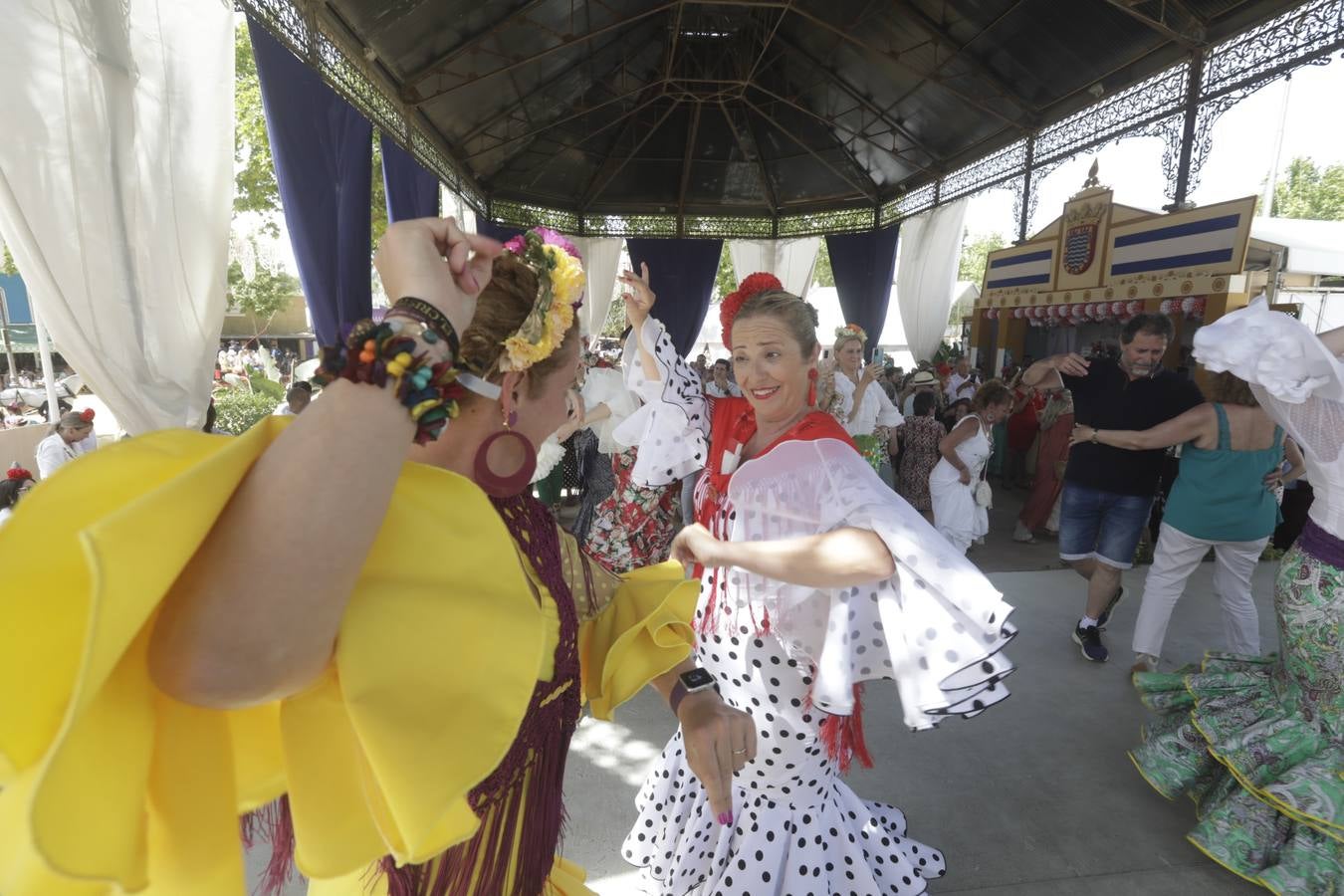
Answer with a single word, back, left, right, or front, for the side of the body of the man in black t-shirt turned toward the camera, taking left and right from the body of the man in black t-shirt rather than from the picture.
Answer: front

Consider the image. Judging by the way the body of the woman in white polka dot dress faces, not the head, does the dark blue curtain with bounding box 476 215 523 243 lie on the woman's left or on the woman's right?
on the woman's right

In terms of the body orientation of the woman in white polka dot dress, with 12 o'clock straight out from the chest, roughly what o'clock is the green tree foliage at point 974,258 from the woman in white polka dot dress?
The green tree foliage is roughly at 5 o'clock from the woman in white polka dot dress.

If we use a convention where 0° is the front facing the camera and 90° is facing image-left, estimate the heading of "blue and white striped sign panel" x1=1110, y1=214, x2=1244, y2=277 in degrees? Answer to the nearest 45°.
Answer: approximately 45°

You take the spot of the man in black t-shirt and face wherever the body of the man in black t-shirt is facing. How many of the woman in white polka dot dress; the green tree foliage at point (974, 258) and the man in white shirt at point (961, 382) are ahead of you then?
1

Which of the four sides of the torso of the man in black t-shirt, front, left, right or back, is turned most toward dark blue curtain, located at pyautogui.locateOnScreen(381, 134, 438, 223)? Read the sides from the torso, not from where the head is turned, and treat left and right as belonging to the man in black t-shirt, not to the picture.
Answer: right

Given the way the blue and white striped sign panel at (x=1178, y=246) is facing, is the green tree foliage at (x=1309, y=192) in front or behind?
behind

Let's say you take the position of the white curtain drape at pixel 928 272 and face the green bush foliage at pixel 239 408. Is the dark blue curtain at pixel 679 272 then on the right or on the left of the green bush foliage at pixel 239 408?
right

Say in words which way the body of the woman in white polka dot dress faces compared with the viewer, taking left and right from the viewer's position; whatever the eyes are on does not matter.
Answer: facing the viewer and to the left of the viewer

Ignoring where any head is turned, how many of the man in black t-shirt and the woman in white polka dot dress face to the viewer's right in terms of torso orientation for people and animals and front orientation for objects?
0

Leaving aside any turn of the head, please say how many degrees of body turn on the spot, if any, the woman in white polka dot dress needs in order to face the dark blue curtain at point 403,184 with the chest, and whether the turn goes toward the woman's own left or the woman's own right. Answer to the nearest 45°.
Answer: approximately 90° to the woman's own right

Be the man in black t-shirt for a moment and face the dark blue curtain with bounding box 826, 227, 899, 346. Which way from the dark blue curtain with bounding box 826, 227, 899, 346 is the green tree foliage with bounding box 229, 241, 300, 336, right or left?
left

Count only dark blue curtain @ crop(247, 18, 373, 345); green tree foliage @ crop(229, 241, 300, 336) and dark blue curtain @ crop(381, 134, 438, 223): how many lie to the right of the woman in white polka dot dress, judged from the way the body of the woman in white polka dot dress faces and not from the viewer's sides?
3

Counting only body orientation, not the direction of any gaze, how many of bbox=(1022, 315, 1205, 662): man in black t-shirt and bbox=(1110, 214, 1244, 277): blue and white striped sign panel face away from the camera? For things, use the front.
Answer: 0

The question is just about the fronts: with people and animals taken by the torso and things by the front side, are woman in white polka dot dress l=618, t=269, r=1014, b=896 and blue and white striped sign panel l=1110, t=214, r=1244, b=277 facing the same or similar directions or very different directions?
same or similar directions

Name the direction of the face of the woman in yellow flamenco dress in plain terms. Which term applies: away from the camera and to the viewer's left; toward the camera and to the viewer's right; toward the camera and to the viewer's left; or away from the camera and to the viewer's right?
away from the camera and to the viewer's right
